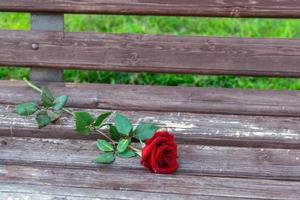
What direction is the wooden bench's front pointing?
toward the camera
